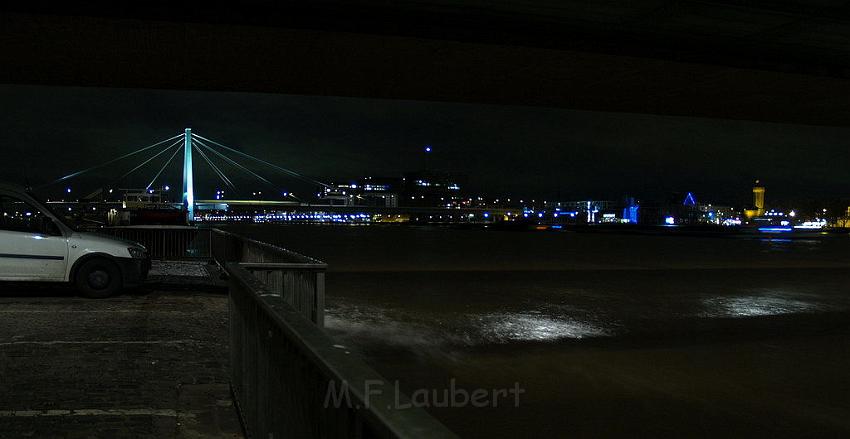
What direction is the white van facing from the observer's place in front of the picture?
facing to the right of the viewer
